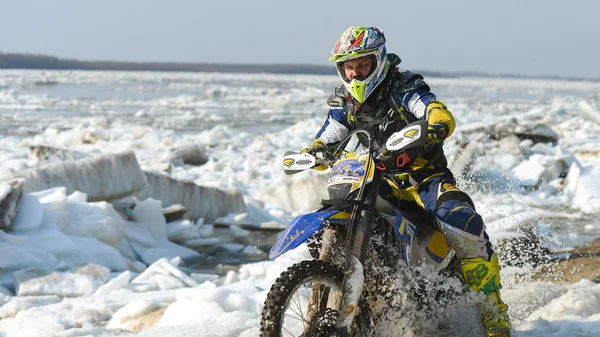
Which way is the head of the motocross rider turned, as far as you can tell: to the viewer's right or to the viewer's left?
to the viewer's left

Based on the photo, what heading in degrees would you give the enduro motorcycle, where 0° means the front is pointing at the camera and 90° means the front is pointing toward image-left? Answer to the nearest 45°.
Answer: approximately 45°

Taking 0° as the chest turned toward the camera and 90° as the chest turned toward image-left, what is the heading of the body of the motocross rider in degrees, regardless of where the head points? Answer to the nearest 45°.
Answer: approximately 45°
